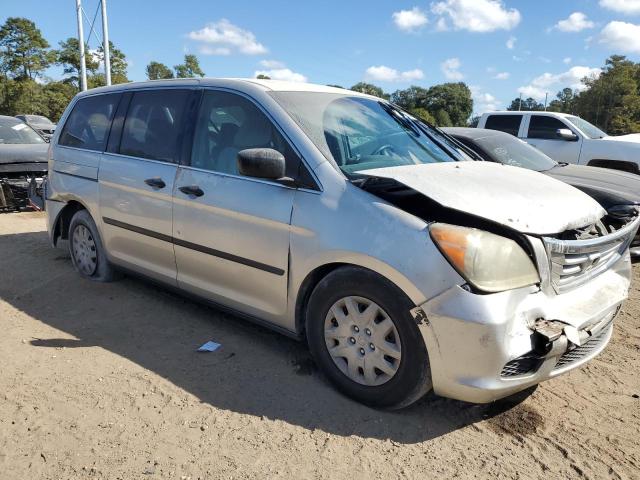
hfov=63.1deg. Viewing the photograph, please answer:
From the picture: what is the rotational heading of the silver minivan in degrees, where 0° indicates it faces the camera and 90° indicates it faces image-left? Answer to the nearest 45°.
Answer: approximately 315°

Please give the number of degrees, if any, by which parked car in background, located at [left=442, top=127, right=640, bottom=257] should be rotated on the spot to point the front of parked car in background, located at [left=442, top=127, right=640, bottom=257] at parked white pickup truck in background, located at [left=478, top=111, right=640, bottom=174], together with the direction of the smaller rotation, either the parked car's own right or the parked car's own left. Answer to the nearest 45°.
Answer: approximately 135° to the parked car's own left

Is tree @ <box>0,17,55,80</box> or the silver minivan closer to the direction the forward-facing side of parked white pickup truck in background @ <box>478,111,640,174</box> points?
the silver minivan

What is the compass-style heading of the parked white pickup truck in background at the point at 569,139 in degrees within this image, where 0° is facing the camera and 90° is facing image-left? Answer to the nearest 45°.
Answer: approximately 315°

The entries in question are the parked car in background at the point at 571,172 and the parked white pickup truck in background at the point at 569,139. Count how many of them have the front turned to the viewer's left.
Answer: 0

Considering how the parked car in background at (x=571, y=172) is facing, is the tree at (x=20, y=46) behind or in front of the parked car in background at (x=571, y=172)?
behind

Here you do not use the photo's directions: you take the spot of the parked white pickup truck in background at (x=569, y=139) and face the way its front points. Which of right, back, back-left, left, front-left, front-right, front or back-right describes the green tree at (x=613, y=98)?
back-left

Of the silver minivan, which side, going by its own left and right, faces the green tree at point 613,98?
left

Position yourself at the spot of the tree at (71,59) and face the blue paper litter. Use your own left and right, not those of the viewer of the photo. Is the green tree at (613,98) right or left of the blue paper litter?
left

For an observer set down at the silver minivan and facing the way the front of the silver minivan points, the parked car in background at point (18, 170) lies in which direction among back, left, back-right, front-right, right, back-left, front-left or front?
back

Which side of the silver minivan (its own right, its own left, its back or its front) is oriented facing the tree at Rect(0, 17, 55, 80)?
back

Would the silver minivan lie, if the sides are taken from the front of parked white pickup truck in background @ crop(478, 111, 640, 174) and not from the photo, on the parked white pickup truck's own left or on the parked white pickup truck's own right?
on the parked white pickup truck's own right

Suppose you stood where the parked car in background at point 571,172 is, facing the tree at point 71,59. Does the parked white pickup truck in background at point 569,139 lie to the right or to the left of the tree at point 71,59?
right

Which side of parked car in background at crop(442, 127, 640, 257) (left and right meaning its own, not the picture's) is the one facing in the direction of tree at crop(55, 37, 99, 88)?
back
